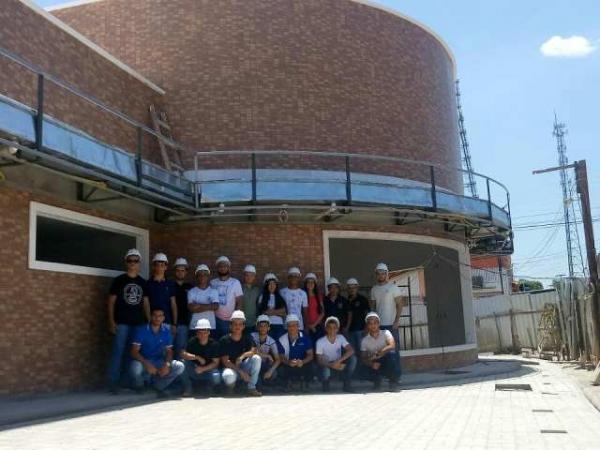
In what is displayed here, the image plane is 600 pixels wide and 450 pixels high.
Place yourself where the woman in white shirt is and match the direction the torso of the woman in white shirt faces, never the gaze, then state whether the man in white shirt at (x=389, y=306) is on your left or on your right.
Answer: on your left

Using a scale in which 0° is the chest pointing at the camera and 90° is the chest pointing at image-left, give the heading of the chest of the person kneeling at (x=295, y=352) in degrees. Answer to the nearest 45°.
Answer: approximately 0°

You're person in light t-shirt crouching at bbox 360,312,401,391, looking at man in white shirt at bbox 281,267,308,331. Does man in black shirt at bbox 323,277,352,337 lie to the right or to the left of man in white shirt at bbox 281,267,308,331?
right

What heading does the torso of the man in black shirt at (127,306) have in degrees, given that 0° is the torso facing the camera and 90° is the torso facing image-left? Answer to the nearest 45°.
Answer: approximately 0°
